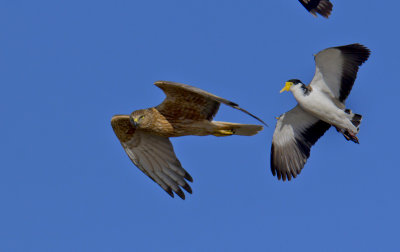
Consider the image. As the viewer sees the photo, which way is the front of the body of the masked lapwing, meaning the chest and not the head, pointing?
to the viewer's left

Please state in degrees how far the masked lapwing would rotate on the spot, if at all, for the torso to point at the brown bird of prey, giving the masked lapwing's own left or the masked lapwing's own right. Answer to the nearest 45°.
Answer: approximately 45° to the masked lapwing's own left
